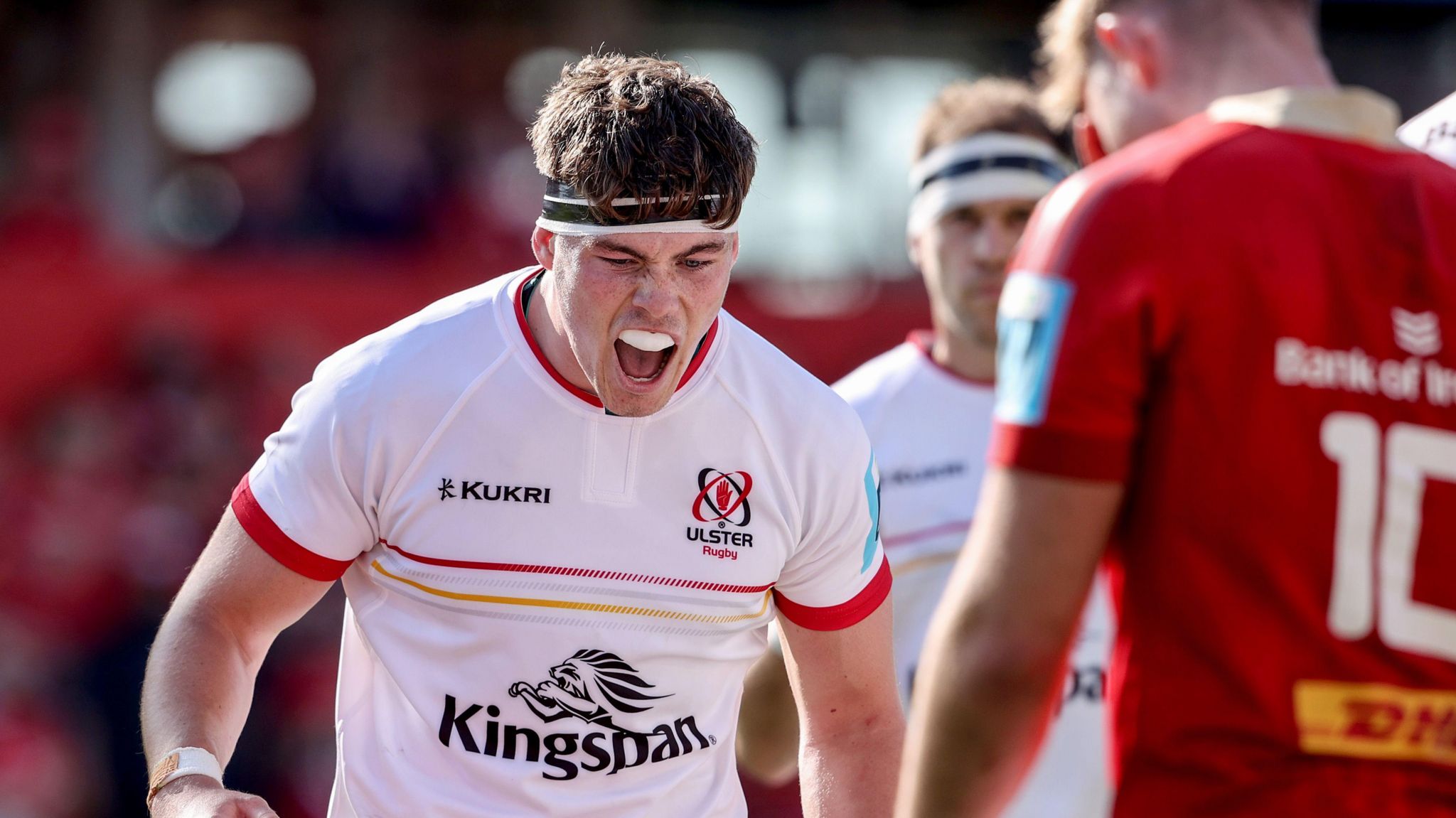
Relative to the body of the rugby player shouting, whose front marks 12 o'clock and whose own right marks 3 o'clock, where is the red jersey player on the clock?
The red jersey player is roughly at 11 o'clock from the rugby player shouting.

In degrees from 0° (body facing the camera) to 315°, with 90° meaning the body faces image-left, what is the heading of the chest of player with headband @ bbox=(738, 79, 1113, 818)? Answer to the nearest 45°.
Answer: approximately 0°

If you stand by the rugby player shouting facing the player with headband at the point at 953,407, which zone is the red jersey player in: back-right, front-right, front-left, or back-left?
back-right

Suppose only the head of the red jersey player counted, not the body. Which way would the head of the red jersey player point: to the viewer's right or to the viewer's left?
to the viewer's left

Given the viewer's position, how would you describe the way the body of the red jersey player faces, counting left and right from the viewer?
facing away from the viewer and to the left of the viewer

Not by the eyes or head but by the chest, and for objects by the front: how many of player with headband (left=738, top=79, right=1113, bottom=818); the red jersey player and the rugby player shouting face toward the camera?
2

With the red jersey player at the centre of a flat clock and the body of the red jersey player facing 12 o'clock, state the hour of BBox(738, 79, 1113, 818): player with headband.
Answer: The player with headband is roughly at 1 o'clock from the red jersey player.

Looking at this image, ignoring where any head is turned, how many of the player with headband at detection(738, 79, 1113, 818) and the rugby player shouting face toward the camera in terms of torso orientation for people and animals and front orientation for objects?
2

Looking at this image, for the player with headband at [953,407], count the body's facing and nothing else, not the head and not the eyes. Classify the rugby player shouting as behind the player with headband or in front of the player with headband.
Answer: in front
